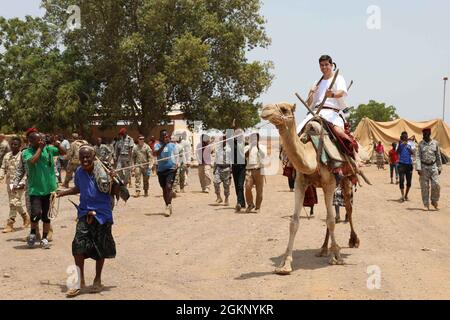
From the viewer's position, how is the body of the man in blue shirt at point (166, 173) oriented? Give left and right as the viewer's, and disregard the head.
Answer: facing the viewer

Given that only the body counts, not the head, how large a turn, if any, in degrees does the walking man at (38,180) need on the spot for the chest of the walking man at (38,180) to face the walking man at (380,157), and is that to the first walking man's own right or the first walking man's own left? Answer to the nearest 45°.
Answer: approximately 135° to the first walking man's own left

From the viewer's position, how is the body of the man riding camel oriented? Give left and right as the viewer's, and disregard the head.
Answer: facing the viewer and to the left of the viewer

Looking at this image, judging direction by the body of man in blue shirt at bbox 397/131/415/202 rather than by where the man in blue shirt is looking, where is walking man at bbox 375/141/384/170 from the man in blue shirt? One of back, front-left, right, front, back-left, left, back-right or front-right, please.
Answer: back

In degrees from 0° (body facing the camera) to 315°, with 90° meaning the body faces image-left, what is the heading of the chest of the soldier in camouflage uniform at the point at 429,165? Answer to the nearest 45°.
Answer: approximately 0°

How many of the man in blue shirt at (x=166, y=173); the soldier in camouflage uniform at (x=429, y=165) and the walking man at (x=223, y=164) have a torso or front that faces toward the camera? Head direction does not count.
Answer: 3

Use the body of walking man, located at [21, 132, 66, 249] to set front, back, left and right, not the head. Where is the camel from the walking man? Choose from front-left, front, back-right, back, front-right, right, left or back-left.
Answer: front-left

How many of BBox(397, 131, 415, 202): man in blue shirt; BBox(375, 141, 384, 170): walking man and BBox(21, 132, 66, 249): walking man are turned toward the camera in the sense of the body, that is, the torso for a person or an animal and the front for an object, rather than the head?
3

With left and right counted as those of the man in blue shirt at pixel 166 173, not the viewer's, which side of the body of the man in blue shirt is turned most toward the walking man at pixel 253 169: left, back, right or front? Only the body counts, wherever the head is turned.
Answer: left

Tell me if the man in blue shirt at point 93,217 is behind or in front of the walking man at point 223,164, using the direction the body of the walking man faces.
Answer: in front

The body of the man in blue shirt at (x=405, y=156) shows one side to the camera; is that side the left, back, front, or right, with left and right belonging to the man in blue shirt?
front

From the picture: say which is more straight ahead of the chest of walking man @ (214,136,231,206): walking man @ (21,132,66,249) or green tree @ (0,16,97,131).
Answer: the walking man

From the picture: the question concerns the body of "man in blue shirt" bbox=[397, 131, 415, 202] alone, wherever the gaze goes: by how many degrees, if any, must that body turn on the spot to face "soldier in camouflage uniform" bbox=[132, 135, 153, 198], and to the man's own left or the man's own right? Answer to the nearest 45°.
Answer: approximately 90° to the man's own right
